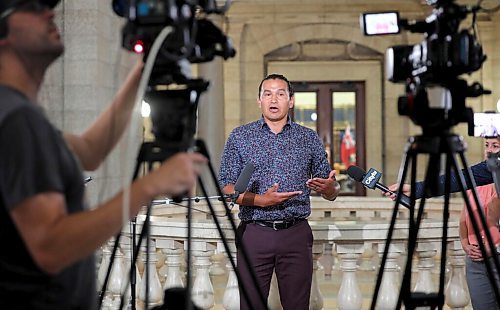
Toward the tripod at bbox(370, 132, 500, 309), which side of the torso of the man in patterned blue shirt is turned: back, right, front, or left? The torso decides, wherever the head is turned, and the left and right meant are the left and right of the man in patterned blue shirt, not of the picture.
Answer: front

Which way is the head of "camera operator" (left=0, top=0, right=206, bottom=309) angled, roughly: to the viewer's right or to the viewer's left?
to the viewer's right

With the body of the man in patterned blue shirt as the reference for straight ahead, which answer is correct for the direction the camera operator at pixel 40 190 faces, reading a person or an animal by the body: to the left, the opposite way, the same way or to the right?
to the left

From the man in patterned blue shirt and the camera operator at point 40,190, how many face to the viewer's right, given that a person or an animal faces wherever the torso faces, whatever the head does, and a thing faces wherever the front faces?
1

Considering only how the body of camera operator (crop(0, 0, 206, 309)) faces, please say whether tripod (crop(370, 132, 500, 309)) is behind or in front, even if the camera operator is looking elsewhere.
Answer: in front

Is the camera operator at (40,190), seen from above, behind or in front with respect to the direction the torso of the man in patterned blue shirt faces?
in front

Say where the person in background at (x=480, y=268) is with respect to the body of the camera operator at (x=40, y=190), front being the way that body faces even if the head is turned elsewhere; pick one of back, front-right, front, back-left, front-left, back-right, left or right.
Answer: front-left

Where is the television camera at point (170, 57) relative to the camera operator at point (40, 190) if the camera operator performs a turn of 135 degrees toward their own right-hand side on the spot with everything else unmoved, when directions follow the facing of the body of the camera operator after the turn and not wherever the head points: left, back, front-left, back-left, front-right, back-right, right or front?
back

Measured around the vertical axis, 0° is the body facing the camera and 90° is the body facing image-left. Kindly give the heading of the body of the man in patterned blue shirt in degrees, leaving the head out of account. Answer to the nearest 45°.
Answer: approximately 0°

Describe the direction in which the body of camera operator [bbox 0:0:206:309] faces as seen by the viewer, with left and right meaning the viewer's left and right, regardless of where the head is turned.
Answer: facing to the right of the viewer
